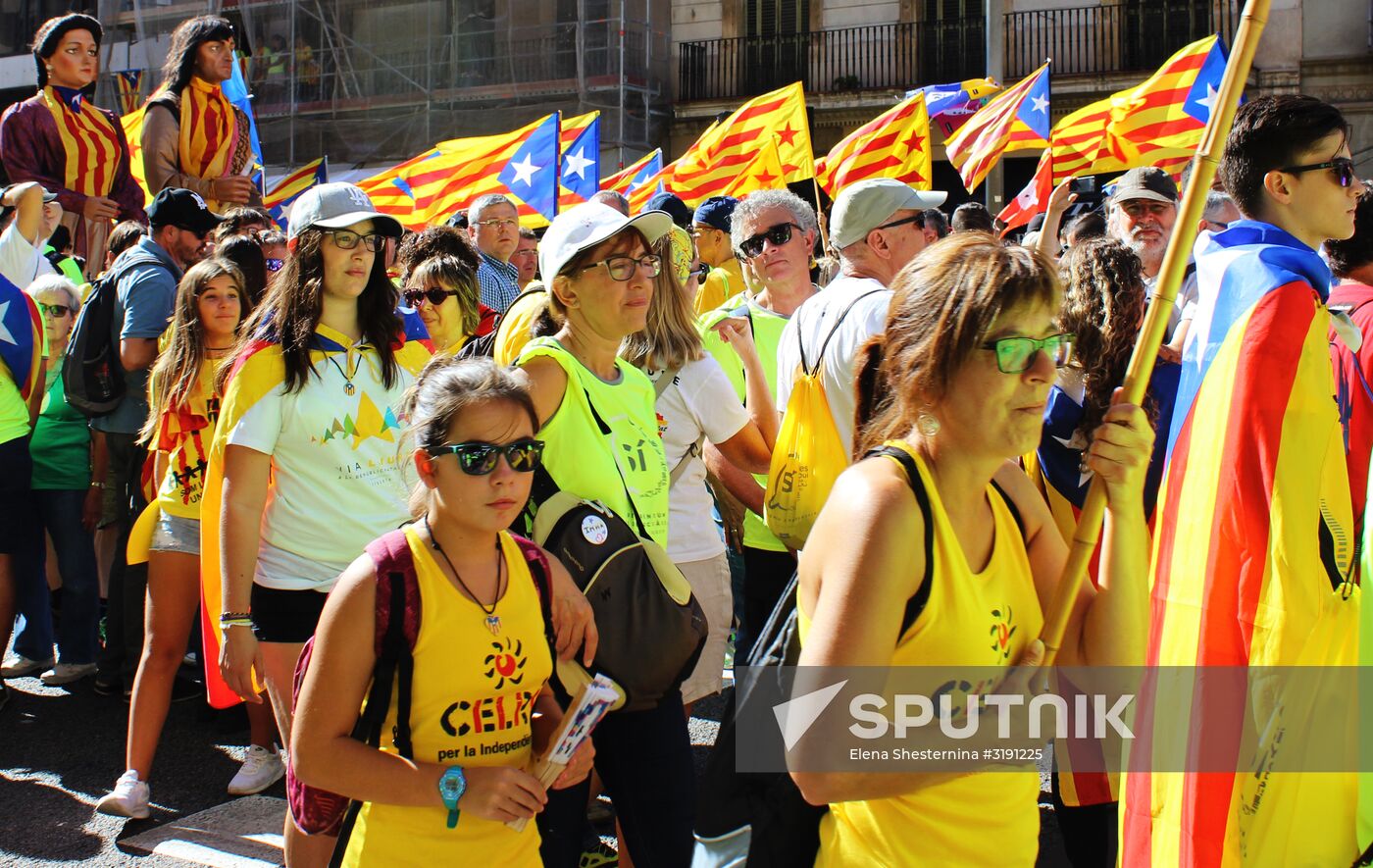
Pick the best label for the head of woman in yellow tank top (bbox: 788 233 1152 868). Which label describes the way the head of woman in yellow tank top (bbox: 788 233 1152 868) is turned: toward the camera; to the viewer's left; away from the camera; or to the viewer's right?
to the viewer's right

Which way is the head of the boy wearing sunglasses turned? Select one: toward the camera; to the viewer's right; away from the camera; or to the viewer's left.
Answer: to the viewer's right

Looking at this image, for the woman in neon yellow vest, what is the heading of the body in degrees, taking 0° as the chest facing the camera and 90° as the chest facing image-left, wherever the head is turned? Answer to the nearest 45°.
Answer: approximately 315°

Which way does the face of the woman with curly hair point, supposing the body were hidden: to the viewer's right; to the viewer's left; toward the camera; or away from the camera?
away from the camera

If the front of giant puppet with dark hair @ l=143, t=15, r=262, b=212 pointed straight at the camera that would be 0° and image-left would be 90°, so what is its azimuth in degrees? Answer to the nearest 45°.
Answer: approximately 315°

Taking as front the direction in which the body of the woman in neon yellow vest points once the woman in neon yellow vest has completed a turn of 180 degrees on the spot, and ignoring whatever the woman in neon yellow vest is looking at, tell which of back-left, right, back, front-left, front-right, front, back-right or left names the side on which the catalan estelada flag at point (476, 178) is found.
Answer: front-right

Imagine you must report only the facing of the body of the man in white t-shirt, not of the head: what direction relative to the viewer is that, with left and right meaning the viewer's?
facing away from the viewer and to the right of the viewer

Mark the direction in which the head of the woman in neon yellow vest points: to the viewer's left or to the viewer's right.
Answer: to the viewer's right

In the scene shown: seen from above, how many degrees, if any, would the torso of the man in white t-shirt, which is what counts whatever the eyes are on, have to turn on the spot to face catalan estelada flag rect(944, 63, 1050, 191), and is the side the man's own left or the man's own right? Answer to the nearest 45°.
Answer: approximately 45° to the man's own left
